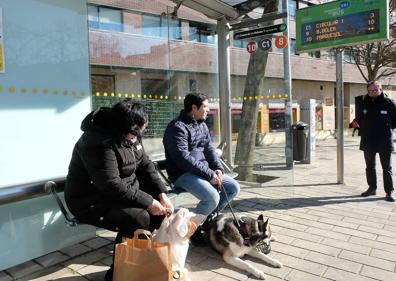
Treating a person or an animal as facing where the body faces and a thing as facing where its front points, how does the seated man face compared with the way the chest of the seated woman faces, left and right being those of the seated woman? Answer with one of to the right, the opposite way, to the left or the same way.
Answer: the same way

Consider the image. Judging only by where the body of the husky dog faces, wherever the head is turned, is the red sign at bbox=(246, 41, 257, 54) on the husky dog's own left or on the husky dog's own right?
on the husky dog's own left

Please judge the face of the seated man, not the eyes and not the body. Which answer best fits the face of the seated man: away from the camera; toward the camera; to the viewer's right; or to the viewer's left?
to the viewer's right

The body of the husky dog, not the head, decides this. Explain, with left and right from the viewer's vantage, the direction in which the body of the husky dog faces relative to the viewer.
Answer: facing the viewer and to the right of the viewer

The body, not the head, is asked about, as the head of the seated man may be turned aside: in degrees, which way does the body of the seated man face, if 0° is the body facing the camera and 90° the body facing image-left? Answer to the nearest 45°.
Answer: approximately 315°

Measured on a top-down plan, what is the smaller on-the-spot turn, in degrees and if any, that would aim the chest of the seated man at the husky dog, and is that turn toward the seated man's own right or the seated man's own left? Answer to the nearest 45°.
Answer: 0° — they already face it

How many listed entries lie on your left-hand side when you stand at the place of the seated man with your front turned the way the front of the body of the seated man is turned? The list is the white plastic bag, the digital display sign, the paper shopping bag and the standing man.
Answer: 2

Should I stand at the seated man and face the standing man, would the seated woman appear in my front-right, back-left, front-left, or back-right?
back-right

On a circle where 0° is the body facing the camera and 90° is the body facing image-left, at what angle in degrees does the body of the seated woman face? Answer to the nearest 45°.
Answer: approximately 315°

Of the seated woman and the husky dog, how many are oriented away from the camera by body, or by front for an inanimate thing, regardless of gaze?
0

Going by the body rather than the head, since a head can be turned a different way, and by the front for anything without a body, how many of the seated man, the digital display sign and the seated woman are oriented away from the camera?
0
